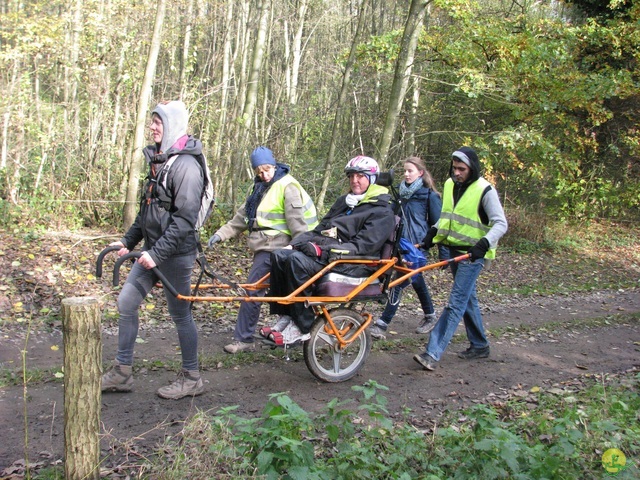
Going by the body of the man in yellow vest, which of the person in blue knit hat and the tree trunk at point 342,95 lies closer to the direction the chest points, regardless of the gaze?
the person in blue knit hat

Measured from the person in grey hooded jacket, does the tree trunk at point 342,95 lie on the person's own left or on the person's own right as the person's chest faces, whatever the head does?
on the person's own right

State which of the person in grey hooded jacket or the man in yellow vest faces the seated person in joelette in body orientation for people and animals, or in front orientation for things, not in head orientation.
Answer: the man in yellow vest

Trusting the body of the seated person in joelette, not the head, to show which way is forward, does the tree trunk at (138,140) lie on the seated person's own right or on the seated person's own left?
on the seated person's own right

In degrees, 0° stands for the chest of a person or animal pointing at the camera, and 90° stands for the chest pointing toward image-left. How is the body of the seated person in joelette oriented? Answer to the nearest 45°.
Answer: approximately 45°

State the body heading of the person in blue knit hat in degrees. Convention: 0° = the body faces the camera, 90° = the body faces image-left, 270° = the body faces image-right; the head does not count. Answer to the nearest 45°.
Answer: approximately 45°

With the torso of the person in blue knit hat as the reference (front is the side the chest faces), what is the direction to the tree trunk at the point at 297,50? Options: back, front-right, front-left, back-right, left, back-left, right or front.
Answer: back-right

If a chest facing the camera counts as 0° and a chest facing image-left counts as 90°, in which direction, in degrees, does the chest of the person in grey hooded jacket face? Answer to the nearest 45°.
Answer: approximately 90°

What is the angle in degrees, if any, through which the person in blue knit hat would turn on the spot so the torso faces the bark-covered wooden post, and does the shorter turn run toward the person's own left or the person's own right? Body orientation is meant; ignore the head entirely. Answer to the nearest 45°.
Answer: approximately 45° to the person's own left

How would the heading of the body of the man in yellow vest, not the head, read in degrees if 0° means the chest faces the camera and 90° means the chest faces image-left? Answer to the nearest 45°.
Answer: approximately 45°

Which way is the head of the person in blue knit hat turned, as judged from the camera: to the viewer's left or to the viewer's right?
to the viewer's left

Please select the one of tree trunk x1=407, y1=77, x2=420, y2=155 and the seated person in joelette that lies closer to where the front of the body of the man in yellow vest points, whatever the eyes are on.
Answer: the seated person in joelette

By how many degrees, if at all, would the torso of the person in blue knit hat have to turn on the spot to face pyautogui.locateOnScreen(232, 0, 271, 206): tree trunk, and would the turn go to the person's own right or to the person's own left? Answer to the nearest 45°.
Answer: approximately 135° to the person's own right
